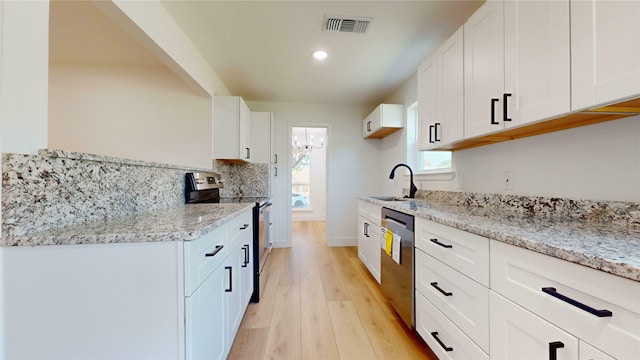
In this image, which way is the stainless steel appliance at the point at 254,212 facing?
to the viewer's right

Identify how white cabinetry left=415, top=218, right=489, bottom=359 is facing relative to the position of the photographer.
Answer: facing the viewer and to the left of the viewer

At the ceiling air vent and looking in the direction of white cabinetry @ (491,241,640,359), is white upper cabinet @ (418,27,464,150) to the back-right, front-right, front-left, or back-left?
front-left

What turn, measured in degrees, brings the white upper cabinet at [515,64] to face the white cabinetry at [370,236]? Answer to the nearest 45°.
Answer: approximately 90° to its right

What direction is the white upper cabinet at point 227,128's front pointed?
to the viewer's right

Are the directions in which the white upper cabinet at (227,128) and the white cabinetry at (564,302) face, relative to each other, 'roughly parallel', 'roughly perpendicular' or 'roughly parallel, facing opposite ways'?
roughly parallel, facing opposite ways

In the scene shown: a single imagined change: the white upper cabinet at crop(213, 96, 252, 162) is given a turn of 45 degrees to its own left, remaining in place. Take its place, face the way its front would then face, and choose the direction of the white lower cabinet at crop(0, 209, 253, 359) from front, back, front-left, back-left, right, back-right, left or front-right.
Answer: back-right

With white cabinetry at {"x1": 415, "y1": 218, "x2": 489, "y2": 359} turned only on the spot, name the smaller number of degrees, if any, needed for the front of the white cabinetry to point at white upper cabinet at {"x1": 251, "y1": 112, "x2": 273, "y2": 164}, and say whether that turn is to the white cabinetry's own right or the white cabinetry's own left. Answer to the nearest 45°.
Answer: approximately 90° to the white cabinetry's own right

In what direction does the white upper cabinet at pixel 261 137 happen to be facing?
to the viewer's right

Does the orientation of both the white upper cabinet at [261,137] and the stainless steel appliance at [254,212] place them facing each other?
no

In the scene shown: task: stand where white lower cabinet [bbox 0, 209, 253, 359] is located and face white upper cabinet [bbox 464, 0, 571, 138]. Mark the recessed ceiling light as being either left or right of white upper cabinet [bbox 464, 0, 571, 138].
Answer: left

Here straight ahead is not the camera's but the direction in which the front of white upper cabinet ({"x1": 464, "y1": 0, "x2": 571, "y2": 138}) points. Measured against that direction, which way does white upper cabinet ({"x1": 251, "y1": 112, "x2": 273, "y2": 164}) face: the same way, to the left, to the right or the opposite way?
the opposite way

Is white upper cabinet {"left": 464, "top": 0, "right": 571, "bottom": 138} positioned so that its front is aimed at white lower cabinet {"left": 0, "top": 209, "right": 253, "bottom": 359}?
yes

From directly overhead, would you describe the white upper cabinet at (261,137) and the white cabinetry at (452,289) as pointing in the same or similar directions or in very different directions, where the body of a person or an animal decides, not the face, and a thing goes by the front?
very different directions

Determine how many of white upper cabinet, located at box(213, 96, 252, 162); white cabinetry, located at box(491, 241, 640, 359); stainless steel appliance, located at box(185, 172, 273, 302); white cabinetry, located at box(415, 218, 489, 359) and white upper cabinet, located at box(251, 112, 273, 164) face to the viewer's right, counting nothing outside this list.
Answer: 3

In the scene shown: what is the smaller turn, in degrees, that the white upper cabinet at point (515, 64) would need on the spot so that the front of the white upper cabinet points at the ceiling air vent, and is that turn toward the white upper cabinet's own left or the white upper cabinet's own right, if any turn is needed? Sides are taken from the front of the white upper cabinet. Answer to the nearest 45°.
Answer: approximately 45° to the white upper cabinet's own right

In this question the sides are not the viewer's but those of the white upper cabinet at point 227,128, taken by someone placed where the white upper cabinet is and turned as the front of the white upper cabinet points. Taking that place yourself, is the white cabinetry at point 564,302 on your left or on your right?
on your right

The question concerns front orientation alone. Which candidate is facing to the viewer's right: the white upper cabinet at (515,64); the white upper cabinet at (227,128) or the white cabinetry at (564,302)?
the white upper cabinet at (227,128)

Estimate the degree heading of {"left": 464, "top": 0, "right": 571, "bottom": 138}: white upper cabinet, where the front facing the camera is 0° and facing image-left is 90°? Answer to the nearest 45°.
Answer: approximately 45°

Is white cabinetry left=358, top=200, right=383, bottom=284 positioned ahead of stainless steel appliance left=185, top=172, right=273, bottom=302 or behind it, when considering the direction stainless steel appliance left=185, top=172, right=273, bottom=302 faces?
ahead

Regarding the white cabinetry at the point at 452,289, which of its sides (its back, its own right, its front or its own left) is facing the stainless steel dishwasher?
right
